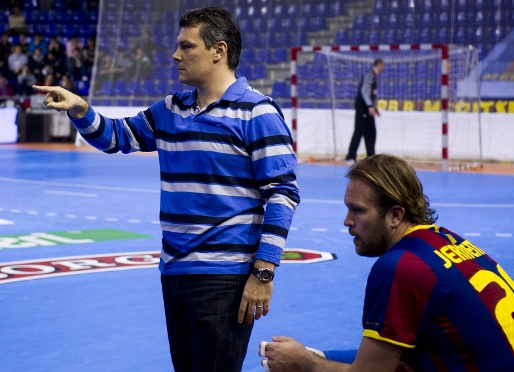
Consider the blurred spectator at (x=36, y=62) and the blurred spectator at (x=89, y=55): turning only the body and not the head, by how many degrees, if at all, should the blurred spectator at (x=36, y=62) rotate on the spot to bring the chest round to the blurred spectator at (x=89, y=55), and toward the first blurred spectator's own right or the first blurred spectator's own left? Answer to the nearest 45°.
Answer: approximately 90° to the first blurred spectator's own left

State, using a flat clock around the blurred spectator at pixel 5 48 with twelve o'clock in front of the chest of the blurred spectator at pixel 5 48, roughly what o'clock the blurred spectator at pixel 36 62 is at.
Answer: the blurred spectator at pixel 36 62 is roughly at 11 o'clock from the blurred spectator at pixel 5 48.

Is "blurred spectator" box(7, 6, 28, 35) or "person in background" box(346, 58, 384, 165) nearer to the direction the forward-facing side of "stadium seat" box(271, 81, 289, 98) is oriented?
the person in background

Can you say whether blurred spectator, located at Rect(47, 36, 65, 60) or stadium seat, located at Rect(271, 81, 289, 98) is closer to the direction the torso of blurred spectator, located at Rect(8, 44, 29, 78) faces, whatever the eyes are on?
the stadium seat

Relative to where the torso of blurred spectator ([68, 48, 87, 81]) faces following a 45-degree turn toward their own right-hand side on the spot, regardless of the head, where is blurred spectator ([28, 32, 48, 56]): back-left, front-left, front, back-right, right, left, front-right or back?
right

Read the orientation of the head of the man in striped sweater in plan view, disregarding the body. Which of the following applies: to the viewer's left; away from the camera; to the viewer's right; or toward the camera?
to the viewer's left

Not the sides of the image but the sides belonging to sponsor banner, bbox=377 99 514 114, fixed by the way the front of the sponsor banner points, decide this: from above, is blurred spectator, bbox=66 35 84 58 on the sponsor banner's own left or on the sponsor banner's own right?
on the sponsor banner's own right
